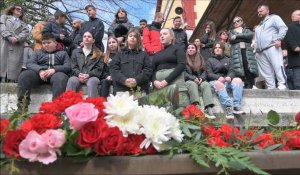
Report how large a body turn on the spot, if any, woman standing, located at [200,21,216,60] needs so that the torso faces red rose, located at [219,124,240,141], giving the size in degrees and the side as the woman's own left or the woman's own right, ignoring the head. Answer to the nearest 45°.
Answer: approximately 45° to the woman's own left

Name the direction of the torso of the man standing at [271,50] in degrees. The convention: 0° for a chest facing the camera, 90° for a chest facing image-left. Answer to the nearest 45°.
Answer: approximately 45°

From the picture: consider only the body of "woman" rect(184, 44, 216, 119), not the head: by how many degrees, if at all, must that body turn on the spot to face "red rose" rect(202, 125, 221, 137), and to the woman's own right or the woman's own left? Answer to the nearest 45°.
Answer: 0° — they already face it

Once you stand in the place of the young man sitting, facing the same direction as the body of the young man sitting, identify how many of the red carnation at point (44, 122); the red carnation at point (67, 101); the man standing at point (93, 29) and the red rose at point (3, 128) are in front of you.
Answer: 3

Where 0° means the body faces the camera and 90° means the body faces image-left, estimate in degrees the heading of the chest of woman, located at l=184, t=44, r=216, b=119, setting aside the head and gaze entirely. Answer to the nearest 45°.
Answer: approximately 0°

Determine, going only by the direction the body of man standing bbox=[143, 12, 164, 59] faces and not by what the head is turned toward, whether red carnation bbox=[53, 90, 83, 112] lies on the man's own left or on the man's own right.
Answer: on the man's own right

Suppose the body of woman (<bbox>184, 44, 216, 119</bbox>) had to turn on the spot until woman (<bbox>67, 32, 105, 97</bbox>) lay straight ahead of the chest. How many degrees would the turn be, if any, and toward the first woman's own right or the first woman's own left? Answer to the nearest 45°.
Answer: approximately 90° to the first woman's own right

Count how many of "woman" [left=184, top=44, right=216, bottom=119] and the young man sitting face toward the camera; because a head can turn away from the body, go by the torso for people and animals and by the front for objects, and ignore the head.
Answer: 2
